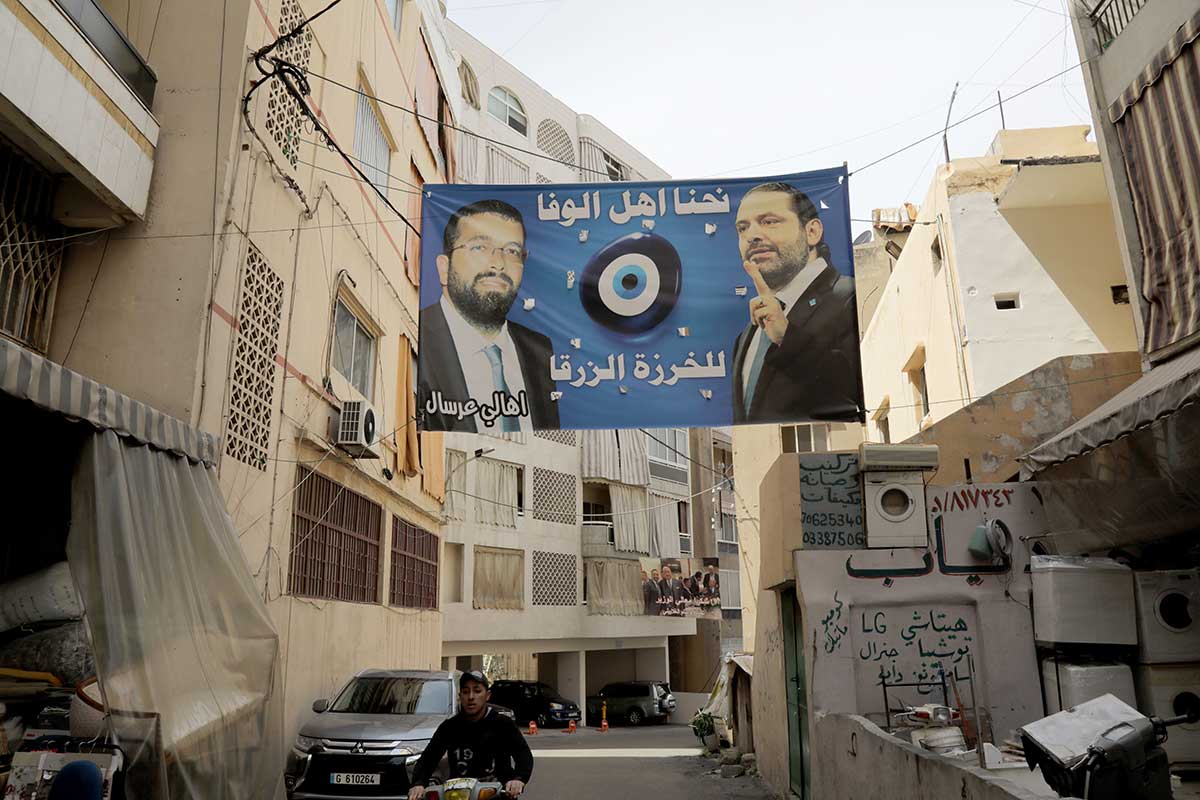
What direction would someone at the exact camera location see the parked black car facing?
facing the viewer and to the right of the viewer

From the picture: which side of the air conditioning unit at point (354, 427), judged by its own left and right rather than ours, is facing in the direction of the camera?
right

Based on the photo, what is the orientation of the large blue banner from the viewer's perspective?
toward the camera

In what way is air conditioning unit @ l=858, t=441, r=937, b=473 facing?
toward the camera

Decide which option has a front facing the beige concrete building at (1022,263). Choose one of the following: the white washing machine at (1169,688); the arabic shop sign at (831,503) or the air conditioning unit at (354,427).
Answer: the air conditioning unit

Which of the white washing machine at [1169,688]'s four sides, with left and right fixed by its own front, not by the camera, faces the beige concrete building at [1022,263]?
back

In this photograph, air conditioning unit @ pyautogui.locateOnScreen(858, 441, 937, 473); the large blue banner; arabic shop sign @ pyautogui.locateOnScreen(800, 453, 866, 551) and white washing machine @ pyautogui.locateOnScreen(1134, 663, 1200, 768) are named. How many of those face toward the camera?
4

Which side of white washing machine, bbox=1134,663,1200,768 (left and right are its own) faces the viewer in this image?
front

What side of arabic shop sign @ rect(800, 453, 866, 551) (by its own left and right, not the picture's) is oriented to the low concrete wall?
front

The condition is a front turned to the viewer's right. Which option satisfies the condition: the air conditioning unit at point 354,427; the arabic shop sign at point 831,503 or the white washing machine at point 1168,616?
the air conditioning unit

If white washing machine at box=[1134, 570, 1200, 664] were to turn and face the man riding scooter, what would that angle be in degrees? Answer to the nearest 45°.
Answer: approximately 45° to its right

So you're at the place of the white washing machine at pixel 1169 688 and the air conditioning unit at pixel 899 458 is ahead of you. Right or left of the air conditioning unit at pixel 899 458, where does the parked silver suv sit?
left

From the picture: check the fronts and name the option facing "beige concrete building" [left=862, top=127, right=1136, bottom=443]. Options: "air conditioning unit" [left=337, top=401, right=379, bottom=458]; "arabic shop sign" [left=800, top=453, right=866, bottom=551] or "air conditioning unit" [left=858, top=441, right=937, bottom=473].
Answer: "air conditioning unit" [left=337, top=401, right=379, bottom=458]
